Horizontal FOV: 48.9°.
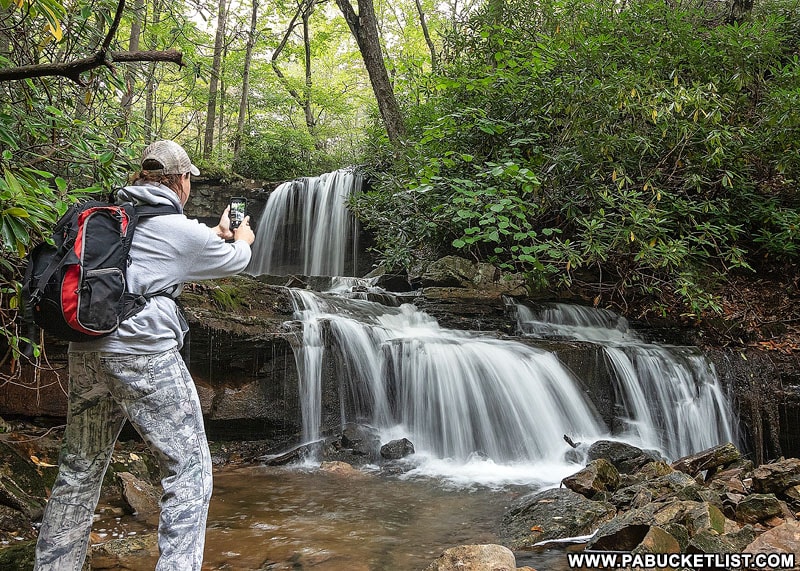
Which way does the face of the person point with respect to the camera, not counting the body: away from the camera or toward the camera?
away from the camera

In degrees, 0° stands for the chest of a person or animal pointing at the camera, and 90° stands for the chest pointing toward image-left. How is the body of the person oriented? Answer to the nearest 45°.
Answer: approximately 225°

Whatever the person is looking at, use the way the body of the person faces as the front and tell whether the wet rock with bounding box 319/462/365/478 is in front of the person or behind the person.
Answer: in front

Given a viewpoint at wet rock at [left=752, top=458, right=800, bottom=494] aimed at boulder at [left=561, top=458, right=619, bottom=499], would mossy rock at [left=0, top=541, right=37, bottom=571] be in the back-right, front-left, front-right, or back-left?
front-left

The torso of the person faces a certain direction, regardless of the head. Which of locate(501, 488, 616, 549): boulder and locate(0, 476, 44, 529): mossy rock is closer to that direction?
the boulder

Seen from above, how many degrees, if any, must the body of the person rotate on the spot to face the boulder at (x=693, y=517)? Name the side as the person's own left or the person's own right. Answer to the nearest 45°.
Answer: approximately 45° to the person's own right

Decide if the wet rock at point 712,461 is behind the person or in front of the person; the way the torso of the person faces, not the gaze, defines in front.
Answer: in front
